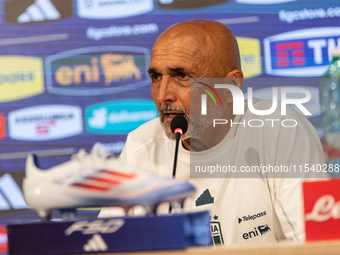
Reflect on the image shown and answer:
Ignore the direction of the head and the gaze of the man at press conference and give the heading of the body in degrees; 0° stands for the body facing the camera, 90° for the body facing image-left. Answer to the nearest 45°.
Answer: approximately 45°
